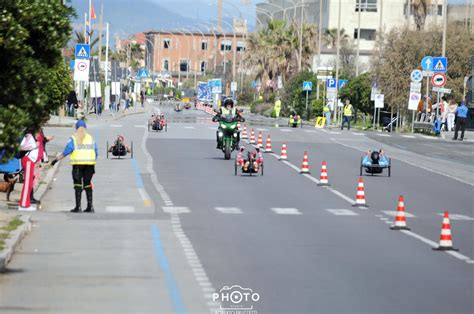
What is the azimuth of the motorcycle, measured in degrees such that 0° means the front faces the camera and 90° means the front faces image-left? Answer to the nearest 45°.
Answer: approximately 0°

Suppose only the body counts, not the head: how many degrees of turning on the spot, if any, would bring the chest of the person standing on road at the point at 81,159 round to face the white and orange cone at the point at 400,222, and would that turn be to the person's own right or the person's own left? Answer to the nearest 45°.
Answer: approximately 135° to the person's own right
